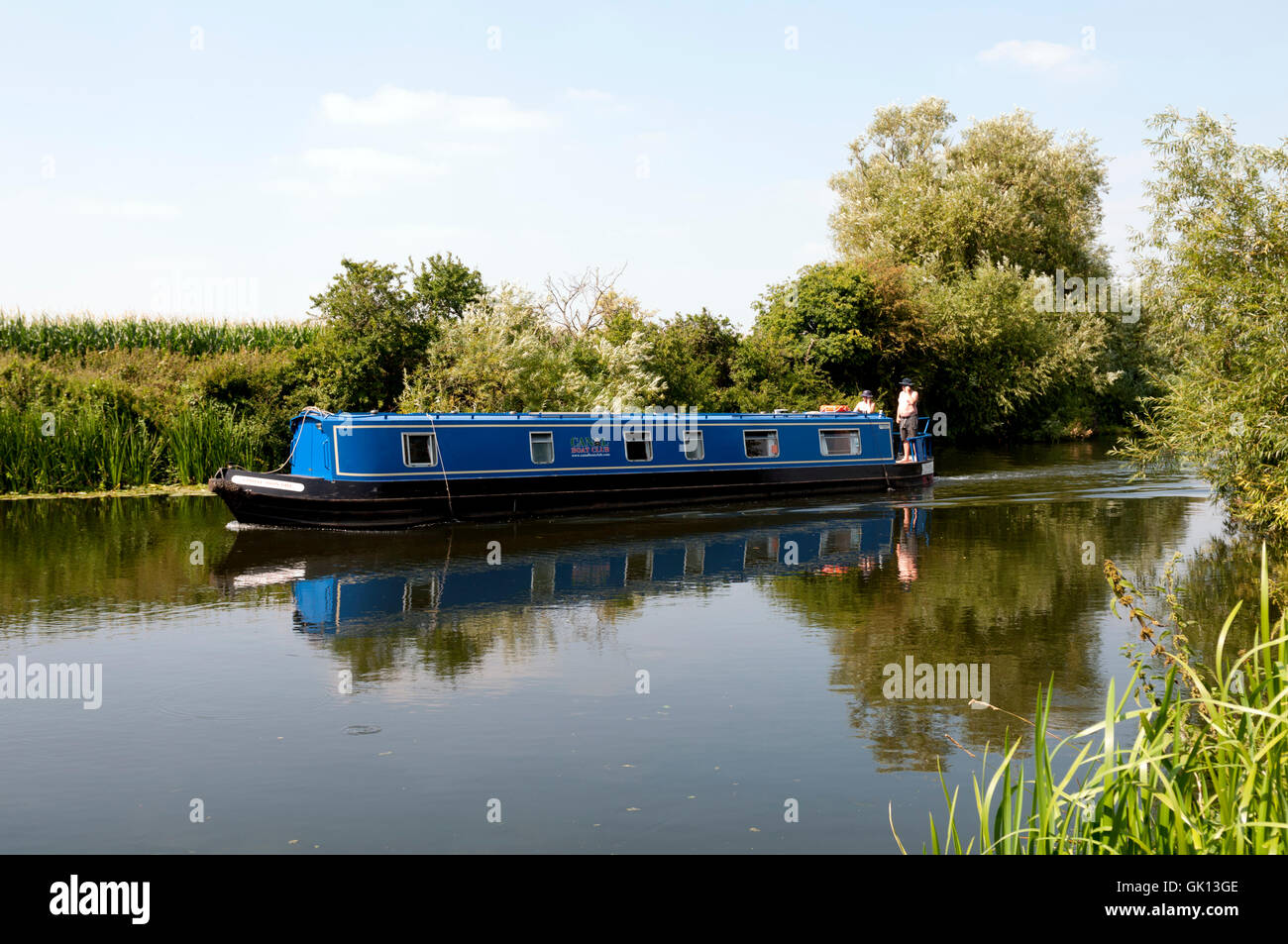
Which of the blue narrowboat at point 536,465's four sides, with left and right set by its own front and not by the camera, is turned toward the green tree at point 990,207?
back

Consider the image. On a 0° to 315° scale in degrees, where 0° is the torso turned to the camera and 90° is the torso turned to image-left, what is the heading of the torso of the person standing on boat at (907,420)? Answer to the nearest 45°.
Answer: approximately 45°

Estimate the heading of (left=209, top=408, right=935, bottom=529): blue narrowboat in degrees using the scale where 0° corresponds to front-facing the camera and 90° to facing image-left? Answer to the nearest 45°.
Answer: approximately 45°

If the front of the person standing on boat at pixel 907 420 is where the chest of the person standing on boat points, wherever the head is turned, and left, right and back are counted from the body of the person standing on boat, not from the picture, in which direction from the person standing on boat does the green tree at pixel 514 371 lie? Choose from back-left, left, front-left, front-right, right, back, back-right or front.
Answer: front-right

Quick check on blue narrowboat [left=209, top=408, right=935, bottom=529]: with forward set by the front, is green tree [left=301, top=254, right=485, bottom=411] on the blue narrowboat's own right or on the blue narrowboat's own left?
on the blue narrowboat's own right
